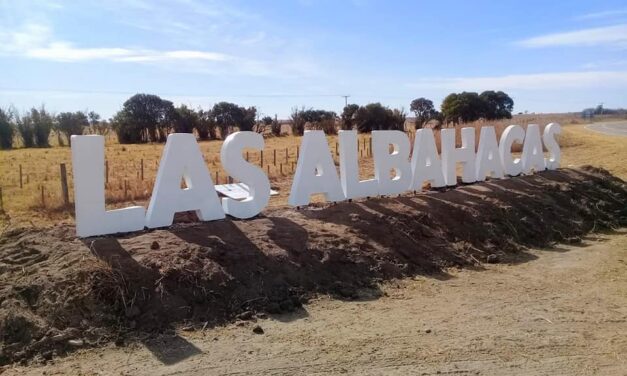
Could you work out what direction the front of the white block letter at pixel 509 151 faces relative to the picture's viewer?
facing the viewer and to the right of the viewer

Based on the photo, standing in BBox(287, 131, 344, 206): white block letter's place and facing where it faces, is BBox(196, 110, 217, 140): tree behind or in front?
behind

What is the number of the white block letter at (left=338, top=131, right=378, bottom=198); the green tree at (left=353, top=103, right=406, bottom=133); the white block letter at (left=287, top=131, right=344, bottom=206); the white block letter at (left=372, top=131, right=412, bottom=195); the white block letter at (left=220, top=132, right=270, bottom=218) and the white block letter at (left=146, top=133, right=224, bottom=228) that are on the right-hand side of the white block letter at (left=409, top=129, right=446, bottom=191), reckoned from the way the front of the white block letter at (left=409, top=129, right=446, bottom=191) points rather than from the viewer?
5

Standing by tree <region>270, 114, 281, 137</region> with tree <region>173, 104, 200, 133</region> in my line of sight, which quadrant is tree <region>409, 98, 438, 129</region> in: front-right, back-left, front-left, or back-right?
back-right

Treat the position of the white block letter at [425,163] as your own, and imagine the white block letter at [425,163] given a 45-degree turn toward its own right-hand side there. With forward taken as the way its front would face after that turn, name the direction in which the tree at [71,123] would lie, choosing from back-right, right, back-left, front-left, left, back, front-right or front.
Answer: back-right

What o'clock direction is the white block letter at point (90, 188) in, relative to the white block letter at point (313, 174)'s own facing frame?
the white block letter at point (90, 188) is roughly at 3 o'clock from the white block letter at point (313, 174).

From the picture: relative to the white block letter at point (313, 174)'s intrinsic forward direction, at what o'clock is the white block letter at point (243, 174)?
the white block letter at point (243, 174) is roughly at 3 o'clock from the white block letter at point (313, 174).

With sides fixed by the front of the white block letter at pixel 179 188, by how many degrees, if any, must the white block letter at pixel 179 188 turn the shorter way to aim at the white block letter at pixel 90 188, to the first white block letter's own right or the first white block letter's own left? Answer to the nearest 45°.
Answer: approximately 45° to the first white block letter's own right

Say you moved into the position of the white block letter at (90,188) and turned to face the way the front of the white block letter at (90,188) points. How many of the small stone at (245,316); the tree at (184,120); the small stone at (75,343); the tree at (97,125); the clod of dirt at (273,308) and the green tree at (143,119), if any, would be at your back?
3

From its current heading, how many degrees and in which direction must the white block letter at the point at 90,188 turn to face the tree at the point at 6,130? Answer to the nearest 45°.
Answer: approximately 180°

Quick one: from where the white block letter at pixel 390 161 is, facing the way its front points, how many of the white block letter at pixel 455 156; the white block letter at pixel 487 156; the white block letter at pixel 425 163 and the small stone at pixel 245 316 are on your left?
3

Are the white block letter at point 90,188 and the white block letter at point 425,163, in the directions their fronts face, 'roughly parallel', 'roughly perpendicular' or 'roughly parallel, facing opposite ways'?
roughly parallel

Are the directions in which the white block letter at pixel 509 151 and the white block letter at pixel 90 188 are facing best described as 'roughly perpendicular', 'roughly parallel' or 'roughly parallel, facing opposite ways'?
roughly parallel

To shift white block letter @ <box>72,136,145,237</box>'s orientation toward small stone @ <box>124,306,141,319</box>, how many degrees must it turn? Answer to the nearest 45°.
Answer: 0° — it already faces it

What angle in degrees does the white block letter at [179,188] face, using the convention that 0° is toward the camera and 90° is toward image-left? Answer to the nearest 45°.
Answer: approximately 0°

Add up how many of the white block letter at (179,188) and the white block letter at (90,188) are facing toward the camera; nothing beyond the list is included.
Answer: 2

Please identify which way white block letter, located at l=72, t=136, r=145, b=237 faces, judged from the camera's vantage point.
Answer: facing the viewer

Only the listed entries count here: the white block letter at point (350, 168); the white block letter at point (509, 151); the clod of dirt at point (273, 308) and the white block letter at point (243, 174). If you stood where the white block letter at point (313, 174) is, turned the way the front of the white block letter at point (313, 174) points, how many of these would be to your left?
2

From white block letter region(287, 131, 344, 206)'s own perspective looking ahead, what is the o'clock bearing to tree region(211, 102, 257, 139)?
The tree is roughly at 7 o'clock from the white block letter.

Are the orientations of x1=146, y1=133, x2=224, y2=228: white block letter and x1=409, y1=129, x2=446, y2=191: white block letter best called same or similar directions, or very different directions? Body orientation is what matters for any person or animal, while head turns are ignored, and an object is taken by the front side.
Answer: same or similar directions
